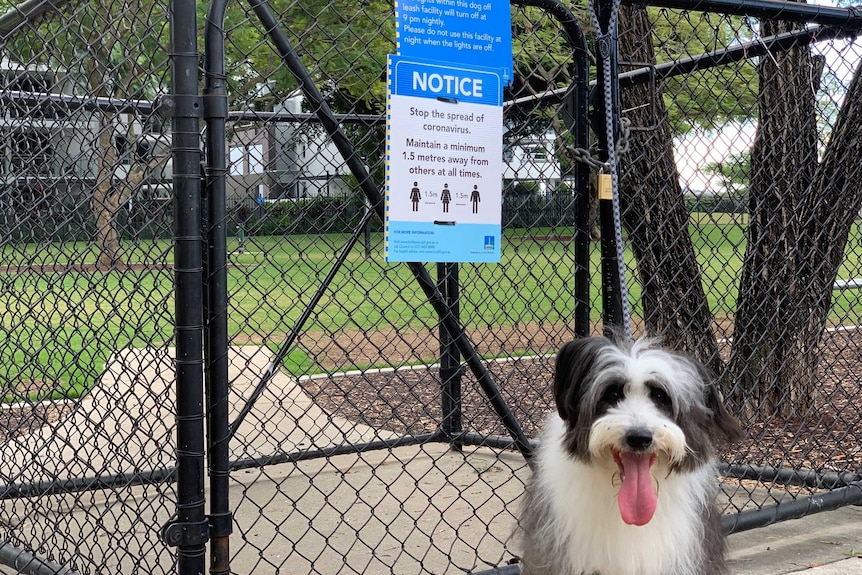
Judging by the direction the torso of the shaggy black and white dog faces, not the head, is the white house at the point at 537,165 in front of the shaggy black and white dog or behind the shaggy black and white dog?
behind

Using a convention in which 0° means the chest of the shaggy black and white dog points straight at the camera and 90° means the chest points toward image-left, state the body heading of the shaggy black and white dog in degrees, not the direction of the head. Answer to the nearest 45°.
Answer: approximately 0°
